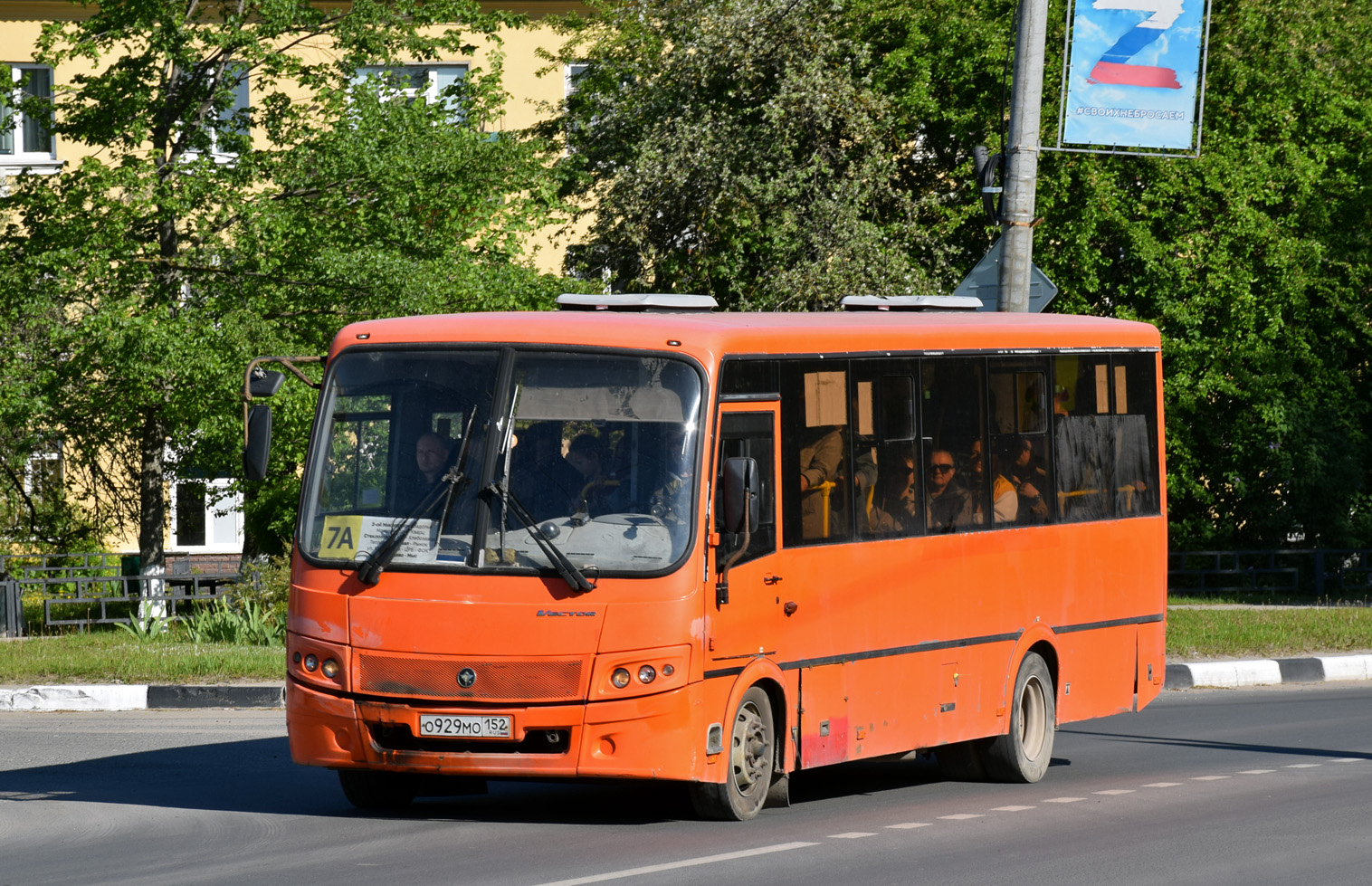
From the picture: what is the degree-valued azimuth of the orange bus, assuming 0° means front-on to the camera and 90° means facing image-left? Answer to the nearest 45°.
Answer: approximately 45°

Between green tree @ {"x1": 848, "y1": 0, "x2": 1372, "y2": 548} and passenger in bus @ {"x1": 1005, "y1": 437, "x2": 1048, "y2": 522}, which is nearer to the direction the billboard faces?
the passenger in bus

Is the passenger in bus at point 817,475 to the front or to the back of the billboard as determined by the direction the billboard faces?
to the front

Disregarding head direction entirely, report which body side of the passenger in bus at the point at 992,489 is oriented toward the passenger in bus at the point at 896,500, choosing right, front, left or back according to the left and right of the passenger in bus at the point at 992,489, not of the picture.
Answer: front

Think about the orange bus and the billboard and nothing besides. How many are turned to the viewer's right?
0

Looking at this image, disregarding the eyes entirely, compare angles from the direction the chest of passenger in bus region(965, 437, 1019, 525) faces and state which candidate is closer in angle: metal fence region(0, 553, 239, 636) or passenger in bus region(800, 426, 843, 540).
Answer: the passenger in bus

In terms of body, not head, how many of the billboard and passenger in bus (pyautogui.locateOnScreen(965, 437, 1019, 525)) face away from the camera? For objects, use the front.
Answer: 0

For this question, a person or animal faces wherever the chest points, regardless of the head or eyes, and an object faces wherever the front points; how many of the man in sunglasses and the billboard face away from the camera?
0

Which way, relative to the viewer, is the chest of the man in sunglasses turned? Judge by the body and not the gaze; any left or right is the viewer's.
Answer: facing the viewer and to the left of the viewer

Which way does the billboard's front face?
toward the camera

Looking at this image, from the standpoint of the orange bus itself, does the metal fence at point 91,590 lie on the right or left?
on its right

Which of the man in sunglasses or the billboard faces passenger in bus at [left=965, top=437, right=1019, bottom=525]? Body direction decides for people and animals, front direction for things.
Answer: the billboard

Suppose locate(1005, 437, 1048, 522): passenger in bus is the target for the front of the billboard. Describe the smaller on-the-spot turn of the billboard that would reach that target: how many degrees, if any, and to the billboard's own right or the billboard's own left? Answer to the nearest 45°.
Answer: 0° — it already faces them
